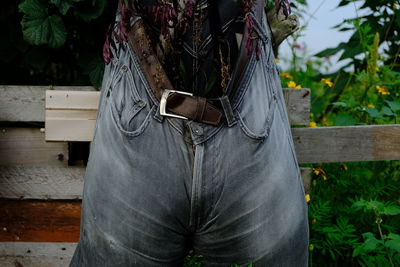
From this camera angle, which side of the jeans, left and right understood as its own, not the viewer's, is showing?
front

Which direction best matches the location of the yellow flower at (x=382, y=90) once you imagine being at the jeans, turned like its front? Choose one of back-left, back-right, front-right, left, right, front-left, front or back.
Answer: back-left

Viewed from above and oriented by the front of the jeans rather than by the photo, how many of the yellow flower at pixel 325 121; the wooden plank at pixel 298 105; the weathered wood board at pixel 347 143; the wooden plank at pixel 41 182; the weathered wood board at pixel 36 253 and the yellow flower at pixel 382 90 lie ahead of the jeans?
0

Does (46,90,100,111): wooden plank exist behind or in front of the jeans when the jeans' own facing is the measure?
behind

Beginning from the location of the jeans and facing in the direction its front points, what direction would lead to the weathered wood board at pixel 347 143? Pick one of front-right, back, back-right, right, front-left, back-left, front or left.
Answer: back-left

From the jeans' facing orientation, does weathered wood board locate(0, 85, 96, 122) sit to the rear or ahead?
to the rear

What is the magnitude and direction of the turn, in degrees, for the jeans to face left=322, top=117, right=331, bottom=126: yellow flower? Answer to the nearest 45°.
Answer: approximately 135° to its left

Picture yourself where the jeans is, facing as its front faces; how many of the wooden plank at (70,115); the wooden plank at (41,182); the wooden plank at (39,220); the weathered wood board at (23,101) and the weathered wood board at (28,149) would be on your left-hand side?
0

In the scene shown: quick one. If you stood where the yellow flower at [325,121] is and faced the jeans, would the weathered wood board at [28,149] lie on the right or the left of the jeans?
right

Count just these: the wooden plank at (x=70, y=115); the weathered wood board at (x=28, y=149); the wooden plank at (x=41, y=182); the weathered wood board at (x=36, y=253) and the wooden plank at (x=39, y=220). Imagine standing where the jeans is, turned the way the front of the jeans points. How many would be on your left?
0

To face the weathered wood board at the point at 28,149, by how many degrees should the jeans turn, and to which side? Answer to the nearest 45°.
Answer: approximately 135° to its right

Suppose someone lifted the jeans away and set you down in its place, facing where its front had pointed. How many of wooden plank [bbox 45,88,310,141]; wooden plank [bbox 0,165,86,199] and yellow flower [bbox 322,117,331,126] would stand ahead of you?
0

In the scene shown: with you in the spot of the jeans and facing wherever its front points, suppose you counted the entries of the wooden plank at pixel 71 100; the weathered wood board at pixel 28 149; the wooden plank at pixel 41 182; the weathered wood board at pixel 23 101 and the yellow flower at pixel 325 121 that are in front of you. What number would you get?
0

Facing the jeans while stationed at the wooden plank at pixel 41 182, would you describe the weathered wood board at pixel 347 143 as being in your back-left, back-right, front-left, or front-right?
front-left

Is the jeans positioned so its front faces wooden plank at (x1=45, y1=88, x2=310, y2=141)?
no

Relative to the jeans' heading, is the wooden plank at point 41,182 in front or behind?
behind

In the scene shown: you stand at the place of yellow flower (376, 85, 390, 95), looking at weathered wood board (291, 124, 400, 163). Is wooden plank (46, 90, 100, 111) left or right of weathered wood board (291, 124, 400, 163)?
right

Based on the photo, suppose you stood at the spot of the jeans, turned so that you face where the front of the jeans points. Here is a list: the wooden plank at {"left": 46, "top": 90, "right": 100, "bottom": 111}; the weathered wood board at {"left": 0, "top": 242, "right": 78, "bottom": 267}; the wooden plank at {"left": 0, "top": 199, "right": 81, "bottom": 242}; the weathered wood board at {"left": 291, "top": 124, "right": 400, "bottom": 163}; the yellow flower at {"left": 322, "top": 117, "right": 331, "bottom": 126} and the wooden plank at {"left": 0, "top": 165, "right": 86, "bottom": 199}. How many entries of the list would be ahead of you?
0
